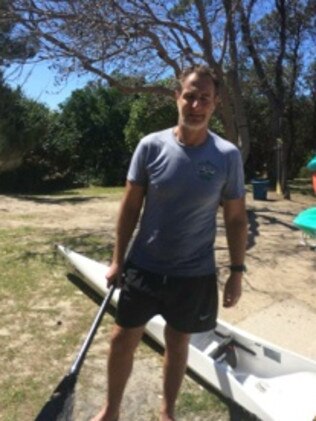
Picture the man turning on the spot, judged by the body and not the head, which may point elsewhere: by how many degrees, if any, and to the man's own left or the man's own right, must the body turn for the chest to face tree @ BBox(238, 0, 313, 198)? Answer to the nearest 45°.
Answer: approximately 180°

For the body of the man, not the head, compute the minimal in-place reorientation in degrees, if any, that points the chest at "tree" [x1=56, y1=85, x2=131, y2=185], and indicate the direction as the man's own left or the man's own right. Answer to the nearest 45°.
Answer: approximately 180°

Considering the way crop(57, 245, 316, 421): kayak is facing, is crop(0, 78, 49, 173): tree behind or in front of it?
in front

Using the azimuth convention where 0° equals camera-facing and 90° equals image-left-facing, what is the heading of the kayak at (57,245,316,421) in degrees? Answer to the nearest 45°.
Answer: approximately 135°

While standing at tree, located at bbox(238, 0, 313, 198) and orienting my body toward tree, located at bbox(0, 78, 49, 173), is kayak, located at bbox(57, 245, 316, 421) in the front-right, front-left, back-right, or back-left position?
front-left

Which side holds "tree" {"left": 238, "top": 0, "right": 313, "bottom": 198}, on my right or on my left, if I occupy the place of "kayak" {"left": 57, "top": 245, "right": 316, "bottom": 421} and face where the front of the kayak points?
on my right

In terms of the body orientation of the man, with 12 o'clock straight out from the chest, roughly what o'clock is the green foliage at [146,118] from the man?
The green foliage is roughly at 6 o'clock from the man.

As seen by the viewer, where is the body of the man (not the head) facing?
toward the camera

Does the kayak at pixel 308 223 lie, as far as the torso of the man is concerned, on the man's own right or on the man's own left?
on the man's own left

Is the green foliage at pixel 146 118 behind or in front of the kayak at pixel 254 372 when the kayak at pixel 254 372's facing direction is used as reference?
in front

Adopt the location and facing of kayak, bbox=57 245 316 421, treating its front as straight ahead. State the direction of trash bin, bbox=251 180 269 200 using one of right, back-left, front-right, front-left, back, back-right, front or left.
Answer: front-right

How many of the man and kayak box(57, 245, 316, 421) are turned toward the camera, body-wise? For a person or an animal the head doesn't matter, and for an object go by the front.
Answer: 1
